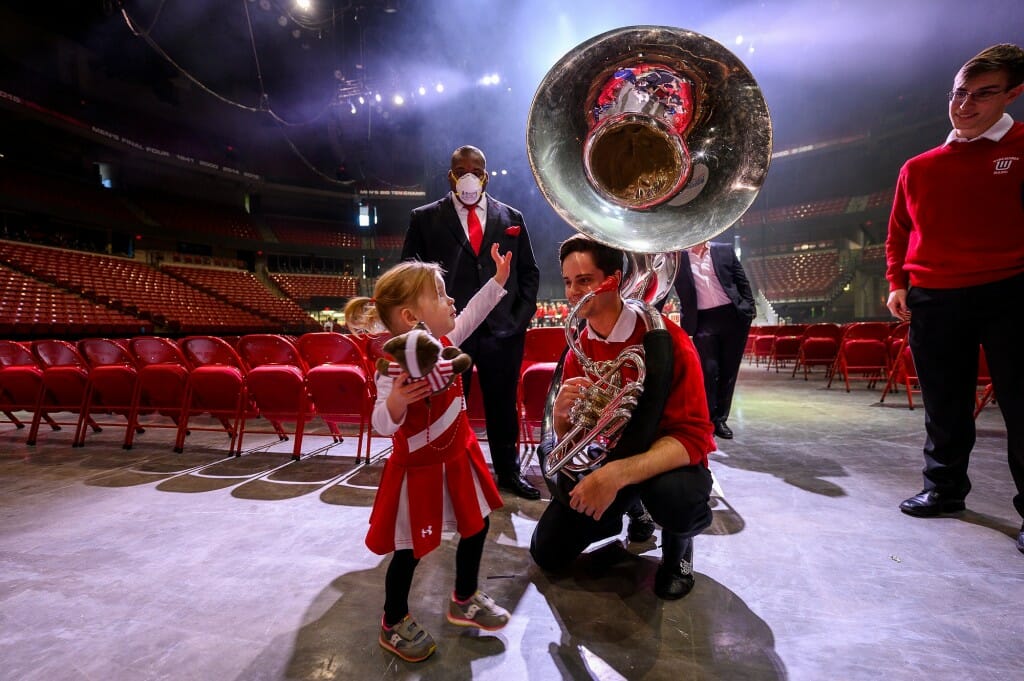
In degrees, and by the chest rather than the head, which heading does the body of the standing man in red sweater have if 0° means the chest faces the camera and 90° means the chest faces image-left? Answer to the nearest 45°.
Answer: approximately 45°

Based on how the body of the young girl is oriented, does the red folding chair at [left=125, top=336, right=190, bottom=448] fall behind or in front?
behind

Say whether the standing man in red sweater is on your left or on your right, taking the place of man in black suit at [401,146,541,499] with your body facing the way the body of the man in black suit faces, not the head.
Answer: on your left

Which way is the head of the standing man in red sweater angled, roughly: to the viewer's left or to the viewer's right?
to the viewer's left

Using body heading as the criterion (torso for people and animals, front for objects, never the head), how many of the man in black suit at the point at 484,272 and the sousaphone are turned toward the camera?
2

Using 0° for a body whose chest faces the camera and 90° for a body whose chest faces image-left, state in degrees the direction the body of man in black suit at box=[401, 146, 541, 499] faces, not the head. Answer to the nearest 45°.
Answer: approximately 0°

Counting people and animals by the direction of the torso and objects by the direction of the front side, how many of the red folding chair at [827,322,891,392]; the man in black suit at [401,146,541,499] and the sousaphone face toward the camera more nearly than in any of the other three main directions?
2
